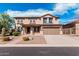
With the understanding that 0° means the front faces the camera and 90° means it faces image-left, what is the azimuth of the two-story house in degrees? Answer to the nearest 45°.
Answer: approximately 0°

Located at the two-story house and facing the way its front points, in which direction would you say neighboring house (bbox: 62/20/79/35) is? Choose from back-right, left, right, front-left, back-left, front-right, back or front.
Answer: left

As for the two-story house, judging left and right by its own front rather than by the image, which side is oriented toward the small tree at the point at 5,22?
right
